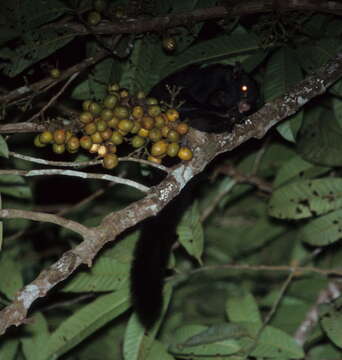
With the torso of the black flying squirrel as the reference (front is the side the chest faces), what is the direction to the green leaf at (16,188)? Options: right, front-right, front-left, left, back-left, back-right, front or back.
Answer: back

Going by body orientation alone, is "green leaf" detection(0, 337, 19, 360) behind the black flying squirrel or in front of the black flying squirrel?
behind

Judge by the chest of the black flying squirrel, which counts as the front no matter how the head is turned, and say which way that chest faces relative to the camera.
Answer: to the viewer's right

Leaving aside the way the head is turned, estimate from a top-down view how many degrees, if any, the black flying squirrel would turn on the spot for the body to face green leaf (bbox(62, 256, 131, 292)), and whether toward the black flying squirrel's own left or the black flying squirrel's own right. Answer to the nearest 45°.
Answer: approximately 135° to the black flying squirrel's own right
